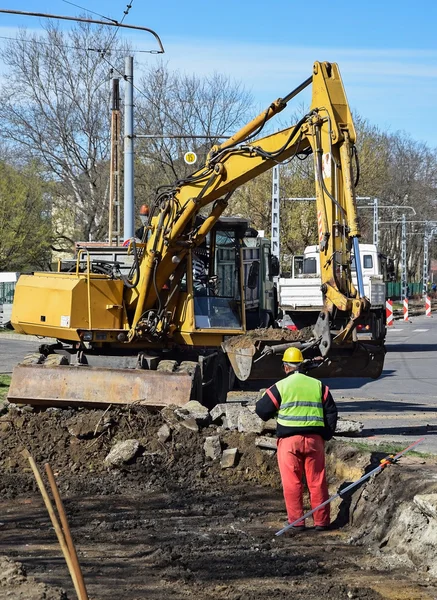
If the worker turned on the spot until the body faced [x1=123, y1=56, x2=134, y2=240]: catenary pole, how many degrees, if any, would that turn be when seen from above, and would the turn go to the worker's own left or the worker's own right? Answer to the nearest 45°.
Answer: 0° — they already face it

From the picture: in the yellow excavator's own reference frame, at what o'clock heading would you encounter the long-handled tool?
The long-handled tool is roughly at 1 o'clock from the yellow excavator.

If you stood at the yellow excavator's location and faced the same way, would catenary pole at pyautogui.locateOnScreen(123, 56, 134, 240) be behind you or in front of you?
behind

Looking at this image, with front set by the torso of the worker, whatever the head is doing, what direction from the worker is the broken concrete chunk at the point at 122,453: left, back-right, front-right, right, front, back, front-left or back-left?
front-left

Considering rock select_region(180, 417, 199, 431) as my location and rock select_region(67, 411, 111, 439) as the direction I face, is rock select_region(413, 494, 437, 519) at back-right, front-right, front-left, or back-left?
back-left

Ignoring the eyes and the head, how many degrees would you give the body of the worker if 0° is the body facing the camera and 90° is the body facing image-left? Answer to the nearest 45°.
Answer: approximately 180°

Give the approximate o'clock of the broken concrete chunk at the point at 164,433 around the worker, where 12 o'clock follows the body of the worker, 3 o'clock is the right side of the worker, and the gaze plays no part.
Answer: The broken concrete chunk is roughly at 11 o'clock from the worker.

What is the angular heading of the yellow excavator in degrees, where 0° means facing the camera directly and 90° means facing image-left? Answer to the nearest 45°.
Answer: approximately 315°

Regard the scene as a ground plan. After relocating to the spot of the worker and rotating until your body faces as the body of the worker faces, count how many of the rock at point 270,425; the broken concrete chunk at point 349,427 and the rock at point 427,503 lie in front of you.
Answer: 2

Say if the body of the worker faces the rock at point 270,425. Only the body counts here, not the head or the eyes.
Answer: yes

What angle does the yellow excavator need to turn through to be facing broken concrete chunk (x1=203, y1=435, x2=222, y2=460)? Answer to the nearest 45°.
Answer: approximately 45° to its right

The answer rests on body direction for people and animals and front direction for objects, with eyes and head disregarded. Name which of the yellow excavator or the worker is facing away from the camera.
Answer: the worker

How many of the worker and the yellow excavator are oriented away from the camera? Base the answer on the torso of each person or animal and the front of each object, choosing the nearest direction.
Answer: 1

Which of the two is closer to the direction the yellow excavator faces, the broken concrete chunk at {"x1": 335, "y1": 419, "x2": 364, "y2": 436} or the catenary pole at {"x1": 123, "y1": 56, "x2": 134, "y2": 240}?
the broken concrete chunk

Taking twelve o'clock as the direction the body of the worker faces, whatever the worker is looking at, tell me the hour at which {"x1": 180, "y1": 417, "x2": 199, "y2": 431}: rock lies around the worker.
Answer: The rock is roughly at 11 o'clock from the worker.
